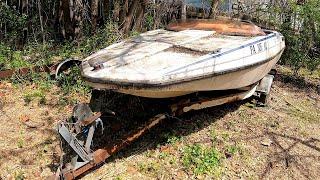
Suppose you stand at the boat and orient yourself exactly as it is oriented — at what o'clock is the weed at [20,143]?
The weed is roughly at 1 o'clock from the boat.

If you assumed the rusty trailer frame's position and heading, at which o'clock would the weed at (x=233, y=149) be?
The weed is roughly at 7 o'clock from the rusty trailer frame.

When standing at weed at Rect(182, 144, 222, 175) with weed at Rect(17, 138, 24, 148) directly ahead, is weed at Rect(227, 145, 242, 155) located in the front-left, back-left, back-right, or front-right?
back-right

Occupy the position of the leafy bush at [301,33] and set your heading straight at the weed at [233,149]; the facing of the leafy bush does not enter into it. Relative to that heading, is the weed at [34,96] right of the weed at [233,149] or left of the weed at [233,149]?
right

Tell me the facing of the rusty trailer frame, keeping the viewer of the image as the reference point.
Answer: facing the viewer and to the left of the viewer

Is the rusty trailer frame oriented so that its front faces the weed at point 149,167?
no

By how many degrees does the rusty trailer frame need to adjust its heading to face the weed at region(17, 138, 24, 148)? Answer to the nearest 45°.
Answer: approximately 90° to its right

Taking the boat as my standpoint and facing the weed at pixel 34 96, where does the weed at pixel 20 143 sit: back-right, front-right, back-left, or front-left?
front-left

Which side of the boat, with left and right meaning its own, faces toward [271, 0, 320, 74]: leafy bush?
back

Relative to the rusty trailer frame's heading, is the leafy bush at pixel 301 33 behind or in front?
behind

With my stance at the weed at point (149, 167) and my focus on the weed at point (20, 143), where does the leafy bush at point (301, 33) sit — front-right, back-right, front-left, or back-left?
back-right
